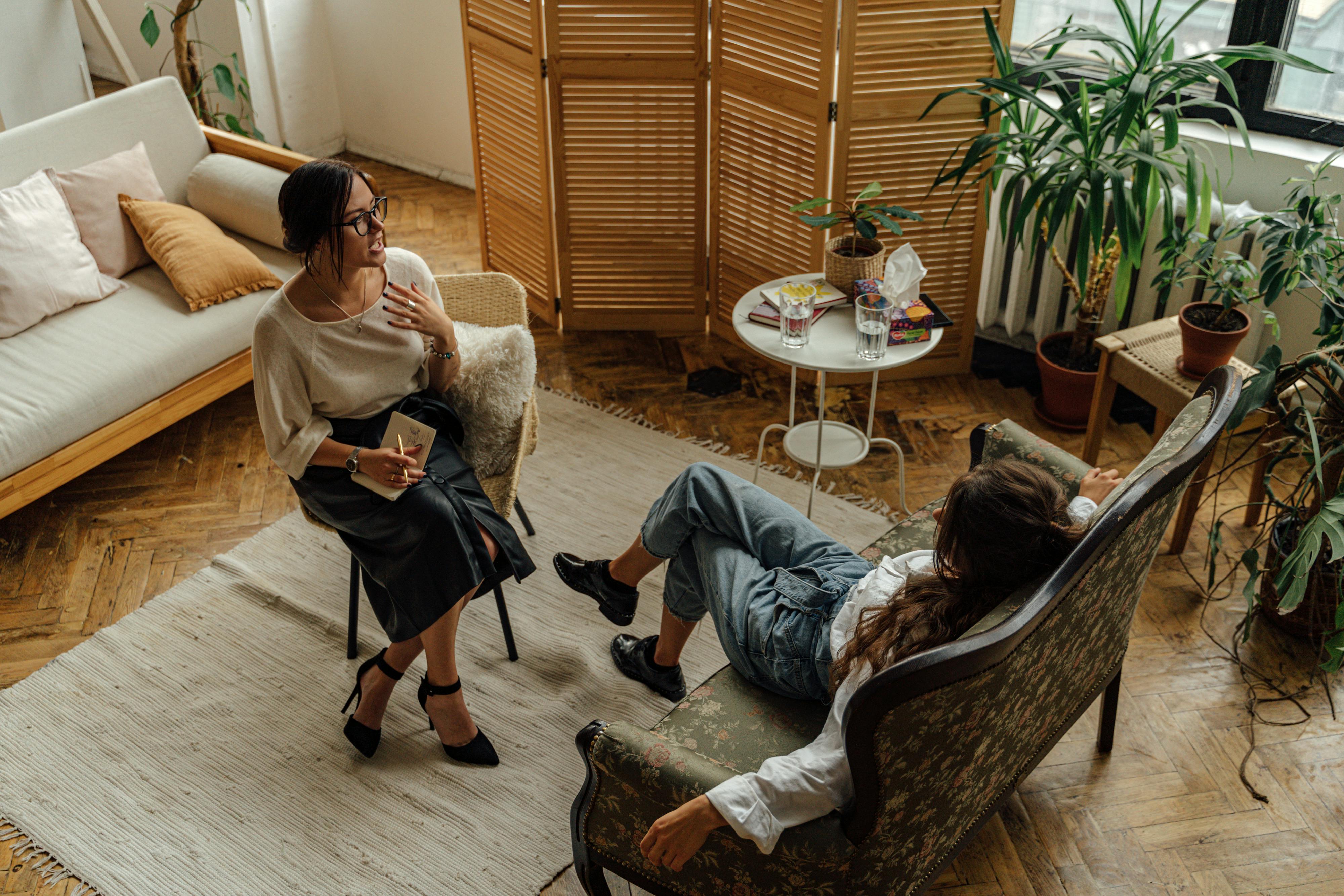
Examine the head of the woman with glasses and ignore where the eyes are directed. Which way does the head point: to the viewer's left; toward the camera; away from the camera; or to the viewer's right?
to the viewer's right

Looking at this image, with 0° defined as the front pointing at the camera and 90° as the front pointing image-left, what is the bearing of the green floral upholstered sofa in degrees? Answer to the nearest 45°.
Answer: approximately 135°

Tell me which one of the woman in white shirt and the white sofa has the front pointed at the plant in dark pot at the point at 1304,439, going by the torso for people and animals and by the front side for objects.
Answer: the white sofa

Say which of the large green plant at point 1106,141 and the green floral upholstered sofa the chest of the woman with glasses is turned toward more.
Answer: the green floral upholstered sofa

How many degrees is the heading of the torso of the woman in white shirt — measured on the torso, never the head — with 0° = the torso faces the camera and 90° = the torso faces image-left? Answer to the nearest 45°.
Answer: approximately 135°

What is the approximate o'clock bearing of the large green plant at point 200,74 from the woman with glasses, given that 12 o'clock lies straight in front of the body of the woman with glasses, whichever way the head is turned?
The large green plant is roughly at 7 o'clock from the woman with glasses.

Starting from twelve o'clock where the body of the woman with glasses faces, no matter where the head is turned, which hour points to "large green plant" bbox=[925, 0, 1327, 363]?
The large green plant is roughly at 10 o'clock from the woman with glasses.

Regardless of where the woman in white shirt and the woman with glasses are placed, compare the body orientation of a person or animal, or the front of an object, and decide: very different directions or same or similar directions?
very different directions

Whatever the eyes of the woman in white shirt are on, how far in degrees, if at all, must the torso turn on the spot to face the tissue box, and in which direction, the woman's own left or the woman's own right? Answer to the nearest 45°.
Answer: approximately 45° to the woman's own right

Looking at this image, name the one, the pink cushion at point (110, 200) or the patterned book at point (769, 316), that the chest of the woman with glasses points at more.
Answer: the patterned book

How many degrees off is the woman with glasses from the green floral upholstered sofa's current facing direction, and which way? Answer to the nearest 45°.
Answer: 0° — it already faces them

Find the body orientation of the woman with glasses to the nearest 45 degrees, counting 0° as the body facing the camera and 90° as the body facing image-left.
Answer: approximately 315°
